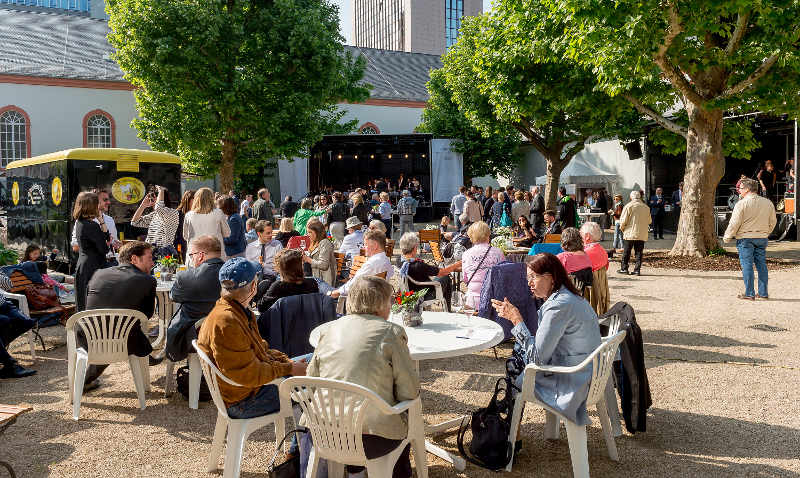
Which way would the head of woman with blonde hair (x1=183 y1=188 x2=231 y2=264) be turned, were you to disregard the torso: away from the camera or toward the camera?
away from the camera

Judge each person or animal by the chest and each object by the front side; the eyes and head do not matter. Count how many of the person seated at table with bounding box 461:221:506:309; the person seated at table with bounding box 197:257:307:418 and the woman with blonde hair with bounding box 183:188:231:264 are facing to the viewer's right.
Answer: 1

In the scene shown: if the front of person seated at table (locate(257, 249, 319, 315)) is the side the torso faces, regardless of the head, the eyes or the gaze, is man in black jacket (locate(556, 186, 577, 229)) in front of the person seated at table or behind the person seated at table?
in front

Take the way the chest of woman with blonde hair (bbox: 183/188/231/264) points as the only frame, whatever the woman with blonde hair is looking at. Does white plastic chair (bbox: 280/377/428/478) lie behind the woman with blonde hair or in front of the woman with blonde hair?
behind

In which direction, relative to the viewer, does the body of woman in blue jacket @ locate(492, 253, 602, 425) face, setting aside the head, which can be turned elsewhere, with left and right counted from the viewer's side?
facing to the left of the viewer

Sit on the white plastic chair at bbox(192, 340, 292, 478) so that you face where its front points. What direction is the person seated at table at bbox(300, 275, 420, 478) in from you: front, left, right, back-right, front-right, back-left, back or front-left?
front-right

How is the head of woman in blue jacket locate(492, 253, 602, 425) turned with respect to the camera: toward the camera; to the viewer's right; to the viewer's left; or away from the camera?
to the viewer's left

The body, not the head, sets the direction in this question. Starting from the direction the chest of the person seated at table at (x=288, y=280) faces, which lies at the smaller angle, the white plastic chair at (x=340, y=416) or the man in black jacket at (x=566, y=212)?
the man in black jacket

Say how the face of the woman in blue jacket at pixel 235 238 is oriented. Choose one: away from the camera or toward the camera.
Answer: away from the camera

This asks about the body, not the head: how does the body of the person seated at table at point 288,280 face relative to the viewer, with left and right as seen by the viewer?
facing away from the viewer

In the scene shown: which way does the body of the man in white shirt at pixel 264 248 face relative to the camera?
toward the camera

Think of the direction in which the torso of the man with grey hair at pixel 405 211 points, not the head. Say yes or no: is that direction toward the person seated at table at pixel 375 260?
no

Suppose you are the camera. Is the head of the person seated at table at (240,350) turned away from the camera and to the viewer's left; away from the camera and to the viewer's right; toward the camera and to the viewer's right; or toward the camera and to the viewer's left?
away from the camera and to the viewer's right
